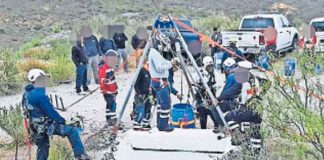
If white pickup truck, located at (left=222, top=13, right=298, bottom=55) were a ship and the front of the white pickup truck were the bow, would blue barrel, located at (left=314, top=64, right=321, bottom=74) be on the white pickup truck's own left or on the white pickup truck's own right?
on the white pickup truck's own right

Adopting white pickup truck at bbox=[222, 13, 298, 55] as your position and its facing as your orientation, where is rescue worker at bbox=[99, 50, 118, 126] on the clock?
The rescue worker is roughly at 5 o'clock from the white pickup truck.

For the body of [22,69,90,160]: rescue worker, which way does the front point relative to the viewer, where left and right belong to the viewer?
facing to the right of the viewer

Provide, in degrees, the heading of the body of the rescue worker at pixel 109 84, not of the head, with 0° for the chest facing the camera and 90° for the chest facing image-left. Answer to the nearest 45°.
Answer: approximately 315°

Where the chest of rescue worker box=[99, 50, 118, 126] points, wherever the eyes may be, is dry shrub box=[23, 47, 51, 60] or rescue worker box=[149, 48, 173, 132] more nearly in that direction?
the rescue worker

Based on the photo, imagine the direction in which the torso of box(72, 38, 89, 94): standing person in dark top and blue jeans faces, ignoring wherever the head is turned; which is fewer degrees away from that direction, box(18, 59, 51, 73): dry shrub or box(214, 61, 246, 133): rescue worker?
the rescue worker

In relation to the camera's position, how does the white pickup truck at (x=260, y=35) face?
facing away from the viewer and to the right of the viewer
